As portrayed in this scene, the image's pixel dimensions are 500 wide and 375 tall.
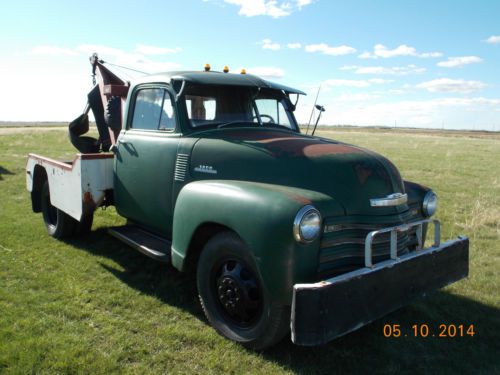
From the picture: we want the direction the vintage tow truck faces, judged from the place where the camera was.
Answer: facing the viewer and to the right of the viewer
